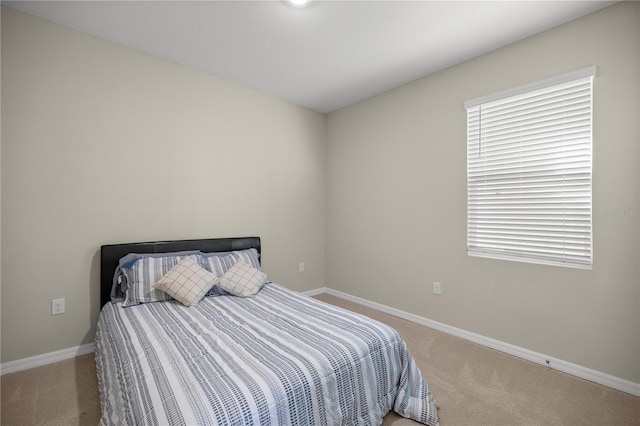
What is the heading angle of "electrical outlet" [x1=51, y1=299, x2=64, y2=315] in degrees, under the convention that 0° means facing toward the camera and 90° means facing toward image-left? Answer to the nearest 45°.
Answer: approximately 0°

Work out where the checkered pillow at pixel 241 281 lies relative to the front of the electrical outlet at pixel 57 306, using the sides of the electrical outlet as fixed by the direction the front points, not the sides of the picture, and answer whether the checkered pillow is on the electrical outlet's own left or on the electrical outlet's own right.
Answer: on the electrical outlet's own left

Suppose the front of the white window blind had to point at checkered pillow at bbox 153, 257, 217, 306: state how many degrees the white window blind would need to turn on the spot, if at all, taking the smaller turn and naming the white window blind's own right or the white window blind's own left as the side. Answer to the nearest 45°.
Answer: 0° — it already faces it

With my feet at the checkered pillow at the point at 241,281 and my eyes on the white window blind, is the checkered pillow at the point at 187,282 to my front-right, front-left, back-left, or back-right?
back-right

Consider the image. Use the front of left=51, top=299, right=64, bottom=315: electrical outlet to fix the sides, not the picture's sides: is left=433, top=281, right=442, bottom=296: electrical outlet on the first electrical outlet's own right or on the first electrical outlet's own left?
on the first electrical outlet's own left

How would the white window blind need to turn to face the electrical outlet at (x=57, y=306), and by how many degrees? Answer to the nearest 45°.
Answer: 0° — it already faces it

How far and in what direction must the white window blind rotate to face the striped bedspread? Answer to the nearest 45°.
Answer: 0° — it already faces it
